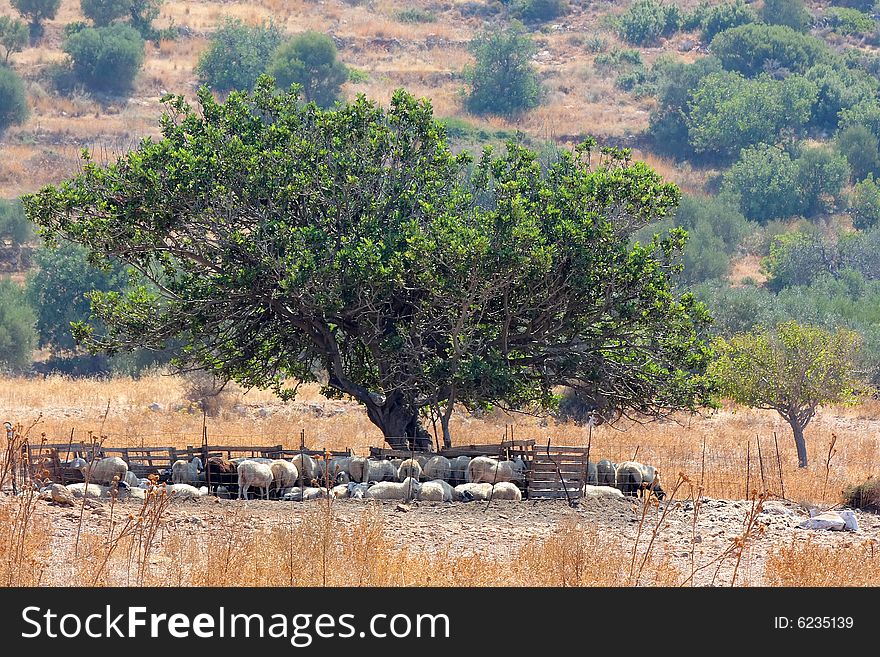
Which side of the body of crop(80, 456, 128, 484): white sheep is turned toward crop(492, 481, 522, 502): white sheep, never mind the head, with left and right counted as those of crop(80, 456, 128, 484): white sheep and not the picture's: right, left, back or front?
back

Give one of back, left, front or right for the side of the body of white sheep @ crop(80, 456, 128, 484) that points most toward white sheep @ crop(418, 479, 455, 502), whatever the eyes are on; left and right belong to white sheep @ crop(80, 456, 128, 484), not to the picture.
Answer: back

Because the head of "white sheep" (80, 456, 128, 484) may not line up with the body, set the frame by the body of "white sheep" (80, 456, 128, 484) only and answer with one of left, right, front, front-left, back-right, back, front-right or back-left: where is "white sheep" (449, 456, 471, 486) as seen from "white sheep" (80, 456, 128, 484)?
back

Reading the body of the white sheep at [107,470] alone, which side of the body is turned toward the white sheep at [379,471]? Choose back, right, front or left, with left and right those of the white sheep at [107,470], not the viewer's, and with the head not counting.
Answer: back

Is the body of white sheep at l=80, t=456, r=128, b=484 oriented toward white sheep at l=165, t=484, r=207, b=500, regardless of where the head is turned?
no

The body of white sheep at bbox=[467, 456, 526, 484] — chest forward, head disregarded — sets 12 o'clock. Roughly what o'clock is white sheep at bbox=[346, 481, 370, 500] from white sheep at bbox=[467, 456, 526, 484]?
white sheep at bbox=[346, 481, 370, 500] is roughly at 5 o'clock from white sheep at bbox=[467, 456, 526, 484].

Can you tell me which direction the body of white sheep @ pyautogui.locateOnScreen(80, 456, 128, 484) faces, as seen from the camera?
to the viewer's left

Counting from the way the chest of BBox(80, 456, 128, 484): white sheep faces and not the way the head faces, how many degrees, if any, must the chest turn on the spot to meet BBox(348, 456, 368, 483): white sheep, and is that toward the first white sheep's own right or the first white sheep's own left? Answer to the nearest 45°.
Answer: approximately 180°

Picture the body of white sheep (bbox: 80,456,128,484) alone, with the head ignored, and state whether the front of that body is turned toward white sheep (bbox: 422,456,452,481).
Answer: no

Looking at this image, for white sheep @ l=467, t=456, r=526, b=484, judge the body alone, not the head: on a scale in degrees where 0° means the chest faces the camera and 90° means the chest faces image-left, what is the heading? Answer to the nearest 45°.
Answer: approximately 270°

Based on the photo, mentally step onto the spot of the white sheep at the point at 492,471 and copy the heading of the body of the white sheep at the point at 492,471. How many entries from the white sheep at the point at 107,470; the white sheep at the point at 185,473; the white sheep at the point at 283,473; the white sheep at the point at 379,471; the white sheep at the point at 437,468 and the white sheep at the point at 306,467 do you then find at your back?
6

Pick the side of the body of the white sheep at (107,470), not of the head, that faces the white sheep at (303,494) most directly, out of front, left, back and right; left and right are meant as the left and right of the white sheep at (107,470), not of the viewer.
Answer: back

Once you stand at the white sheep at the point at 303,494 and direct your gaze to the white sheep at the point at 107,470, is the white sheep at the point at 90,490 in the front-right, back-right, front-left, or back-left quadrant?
front-left

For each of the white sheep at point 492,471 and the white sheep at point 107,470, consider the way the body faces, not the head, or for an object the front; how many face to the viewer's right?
1

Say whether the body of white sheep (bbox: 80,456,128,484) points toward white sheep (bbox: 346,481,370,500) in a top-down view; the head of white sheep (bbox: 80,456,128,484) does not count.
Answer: no
